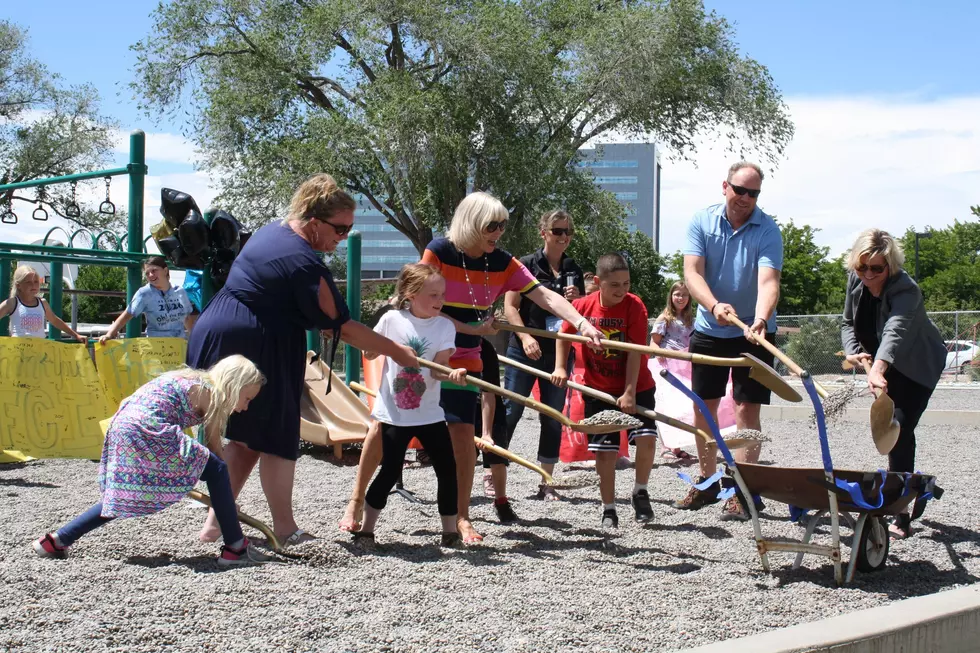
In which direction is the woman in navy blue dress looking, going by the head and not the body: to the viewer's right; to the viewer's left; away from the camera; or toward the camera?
to the viewer's right

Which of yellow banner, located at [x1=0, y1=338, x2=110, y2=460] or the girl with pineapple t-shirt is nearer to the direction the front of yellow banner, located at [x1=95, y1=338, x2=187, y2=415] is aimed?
the girl with pineapple t-shirt

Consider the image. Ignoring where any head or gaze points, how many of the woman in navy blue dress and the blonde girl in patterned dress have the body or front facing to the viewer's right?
2

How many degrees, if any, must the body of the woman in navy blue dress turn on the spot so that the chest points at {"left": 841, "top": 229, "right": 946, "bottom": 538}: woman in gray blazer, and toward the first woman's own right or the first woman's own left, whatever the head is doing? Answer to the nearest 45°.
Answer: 0° — they already face them

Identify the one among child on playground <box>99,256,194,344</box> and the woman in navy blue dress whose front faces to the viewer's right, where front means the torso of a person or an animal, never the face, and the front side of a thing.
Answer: the woman in navy blue dress

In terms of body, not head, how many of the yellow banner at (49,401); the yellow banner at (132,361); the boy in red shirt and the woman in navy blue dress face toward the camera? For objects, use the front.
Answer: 3

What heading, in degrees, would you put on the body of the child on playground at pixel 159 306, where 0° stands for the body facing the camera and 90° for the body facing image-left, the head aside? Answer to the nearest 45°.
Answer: approximately 0°

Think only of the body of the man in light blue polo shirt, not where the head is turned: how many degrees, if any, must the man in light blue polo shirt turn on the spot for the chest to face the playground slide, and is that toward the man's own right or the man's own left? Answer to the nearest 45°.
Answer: approximately 135° to the man's own right

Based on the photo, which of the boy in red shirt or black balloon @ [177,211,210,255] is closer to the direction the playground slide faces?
the boy in red shirt

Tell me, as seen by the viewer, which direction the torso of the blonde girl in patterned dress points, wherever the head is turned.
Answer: to the viewer's right
